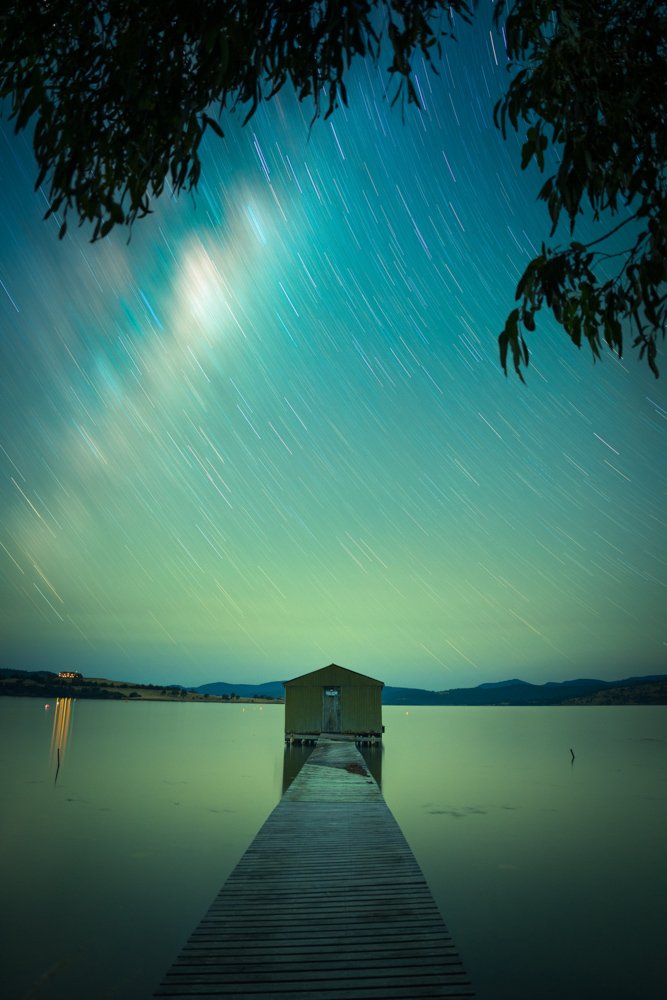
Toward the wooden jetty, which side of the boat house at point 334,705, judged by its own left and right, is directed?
front

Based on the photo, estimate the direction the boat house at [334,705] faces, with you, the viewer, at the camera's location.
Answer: facing the viewer
